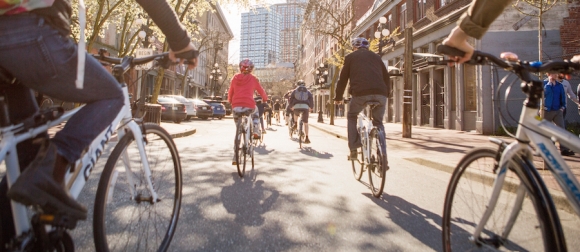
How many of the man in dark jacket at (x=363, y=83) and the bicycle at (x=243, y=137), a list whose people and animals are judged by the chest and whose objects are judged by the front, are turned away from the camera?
2

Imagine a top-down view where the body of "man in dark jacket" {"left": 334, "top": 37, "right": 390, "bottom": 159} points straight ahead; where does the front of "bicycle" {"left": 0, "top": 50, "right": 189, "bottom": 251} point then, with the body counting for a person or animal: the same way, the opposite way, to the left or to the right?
the same way

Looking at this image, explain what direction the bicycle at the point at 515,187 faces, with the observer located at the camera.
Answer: facing away from the viewer and to the left of the viewer

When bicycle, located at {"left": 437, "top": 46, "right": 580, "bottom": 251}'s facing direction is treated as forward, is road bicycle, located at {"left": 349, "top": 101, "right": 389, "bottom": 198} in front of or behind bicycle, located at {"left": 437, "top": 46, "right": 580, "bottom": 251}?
in front

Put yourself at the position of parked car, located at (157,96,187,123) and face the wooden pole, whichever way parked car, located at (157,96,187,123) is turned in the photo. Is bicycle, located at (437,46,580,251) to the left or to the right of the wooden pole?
right

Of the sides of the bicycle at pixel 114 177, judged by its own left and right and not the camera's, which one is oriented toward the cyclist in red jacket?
front

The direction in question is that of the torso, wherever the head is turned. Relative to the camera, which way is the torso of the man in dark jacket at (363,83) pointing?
away from the camera

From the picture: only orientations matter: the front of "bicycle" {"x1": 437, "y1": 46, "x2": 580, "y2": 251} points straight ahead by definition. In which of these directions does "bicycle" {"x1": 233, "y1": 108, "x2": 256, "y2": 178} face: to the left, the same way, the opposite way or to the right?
the same way

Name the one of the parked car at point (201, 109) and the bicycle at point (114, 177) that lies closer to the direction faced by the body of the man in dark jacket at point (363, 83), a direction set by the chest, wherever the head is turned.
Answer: the parked car

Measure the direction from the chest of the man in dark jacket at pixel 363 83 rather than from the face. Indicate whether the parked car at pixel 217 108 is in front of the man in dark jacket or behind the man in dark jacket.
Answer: in front

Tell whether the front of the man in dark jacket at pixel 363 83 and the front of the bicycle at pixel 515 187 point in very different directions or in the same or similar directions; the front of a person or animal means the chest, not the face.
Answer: same or similar directions

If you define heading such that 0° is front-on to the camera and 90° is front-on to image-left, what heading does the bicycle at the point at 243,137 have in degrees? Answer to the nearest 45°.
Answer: approximately 180°

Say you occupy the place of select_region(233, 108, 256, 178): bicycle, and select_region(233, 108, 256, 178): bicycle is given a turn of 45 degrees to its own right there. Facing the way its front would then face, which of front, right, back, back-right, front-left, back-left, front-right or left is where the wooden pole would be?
front

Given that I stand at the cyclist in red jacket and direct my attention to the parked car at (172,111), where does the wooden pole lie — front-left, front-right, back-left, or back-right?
front-right

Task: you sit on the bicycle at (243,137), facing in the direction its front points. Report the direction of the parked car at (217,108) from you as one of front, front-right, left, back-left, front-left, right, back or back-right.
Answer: front

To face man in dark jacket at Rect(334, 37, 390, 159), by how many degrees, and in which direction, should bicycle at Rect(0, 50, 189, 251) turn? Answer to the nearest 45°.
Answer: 0° — it already faces them

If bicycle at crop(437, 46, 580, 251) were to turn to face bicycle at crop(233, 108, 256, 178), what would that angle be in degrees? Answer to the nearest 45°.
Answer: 0° — it already faces it
